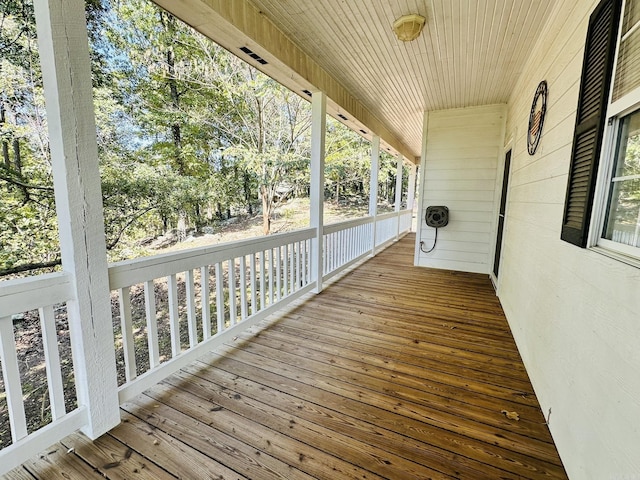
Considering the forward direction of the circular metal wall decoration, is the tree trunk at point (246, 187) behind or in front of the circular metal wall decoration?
in front

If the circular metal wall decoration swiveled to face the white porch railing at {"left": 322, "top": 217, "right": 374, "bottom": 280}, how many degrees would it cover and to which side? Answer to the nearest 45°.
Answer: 0° — it already faces it

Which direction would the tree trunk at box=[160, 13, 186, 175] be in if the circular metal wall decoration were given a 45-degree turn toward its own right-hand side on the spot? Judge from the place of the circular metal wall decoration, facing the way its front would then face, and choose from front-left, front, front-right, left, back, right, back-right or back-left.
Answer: front-left

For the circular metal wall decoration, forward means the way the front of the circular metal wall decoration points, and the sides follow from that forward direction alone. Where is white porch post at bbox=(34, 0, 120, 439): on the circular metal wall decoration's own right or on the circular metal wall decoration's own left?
on the circular metal wall decoration's own left

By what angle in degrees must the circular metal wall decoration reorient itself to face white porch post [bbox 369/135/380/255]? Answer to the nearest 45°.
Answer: approximately 45° to its right

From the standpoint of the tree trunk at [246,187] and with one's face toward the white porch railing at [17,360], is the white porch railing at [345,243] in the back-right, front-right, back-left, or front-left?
front-left

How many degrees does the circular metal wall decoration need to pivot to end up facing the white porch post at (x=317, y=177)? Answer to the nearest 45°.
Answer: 0° — it already faces it

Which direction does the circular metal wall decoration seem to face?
to the viewer's left

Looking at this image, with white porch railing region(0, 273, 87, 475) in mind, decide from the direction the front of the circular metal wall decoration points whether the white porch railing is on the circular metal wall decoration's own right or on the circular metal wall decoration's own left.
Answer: on the circular metal wall decoration's own left

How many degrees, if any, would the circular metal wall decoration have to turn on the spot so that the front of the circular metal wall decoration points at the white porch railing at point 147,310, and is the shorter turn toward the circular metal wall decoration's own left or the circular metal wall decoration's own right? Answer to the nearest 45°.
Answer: approximately 45° to the circular metal wall decoration's own left

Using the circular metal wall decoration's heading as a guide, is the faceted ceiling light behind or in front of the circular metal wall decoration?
in front

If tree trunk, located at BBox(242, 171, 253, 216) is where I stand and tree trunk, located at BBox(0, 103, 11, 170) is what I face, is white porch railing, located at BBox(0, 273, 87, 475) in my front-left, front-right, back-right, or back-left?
front-left

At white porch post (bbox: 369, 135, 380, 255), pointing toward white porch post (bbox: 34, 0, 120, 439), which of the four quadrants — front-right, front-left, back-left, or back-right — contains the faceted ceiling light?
front-left

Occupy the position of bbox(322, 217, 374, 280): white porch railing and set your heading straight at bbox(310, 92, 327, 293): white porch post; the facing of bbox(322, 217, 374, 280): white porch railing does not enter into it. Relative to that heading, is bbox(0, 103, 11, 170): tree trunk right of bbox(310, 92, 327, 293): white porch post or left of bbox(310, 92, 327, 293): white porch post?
right
